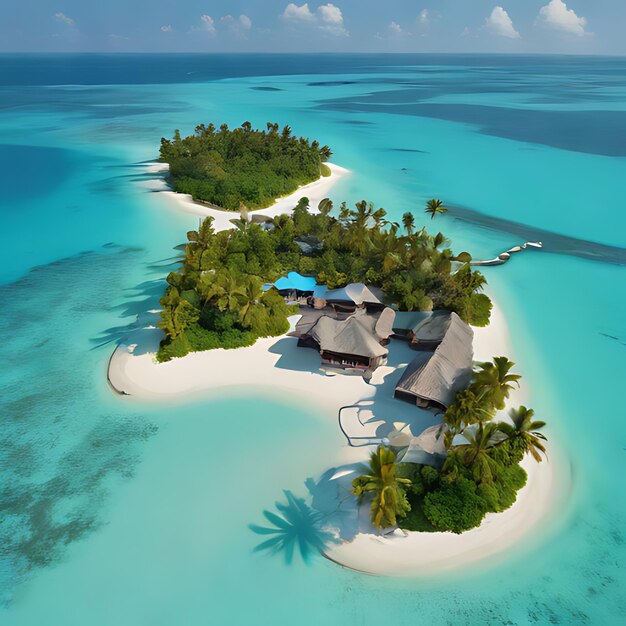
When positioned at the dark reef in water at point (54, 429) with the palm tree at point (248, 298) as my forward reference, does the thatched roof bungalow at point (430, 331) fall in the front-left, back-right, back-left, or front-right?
front-right

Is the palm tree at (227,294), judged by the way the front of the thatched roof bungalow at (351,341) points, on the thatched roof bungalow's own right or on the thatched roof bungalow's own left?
on the thatched roof bungalow's own right

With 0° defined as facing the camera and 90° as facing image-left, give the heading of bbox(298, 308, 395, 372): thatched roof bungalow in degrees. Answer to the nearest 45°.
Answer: approximately 0°

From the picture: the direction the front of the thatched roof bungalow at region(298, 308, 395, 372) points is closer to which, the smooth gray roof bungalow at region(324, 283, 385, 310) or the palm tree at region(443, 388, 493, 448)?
the palm tree

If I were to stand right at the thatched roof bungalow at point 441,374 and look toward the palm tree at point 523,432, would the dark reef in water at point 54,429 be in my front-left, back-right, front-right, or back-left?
back-right

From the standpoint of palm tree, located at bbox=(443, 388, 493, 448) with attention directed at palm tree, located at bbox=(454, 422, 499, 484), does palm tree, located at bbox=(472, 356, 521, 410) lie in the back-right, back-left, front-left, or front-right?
back-left

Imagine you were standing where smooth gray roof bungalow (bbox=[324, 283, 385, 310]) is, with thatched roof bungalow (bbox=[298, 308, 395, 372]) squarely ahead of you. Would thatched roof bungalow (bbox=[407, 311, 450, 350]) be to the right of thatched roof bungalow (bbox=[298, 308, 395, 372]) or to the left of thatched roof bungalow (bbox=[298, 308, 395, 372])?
left

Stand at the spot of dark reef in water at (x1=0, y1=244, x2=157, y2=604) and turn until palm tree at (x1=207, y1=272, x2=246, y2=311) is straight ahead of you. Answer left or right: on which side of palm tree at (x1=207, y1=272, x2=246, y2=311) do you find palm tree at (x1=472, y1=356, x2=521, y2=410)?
right

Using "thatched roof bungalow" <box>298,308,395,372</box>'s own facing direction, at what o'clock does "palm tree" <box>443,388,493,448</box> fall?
The palm tree is roughly at 11 o'clock from the thatched roof bungalow.

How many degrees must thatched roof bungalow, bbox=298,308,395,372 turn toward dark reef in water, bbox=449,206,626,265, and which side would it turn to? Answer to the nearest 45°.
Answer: approximately 135° to its left

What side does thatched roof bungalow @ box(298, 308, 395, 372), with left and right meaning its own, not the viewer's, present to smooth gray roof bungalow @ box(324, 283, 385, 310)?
back

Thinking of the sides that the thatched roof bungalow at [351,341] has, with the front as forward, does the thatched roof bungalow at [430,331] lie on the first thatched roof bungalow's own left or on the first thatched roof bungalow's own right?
on the first thatched roof bungalow's own left

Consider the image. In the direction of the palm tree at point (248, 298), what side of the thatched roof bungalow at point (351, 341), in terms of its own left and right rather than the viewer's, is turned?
right

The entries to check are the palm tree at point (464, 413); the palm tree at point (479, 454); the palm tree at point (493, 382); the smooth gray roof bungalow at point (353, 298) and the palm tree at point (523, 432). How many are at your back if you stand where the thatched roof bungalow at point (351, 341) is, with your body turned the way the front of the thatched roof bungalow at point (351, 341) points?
1

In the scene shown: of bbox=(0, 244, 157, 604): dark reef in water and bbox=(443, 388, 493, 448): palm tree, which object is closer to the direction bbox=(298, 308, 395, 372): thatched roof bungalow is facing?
the palm tree

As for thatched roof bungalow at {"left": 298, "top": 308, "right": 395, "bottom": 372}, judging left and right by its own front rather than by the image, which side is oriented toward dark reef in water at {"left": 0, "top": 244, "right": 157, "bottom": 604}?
right

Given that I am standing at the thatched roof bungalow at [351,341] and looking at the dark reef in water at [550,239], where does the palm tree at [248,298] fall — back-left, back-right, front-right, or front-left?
back-left

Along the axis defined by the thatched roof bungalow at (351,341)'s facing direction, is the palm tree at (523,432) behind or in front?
in front
